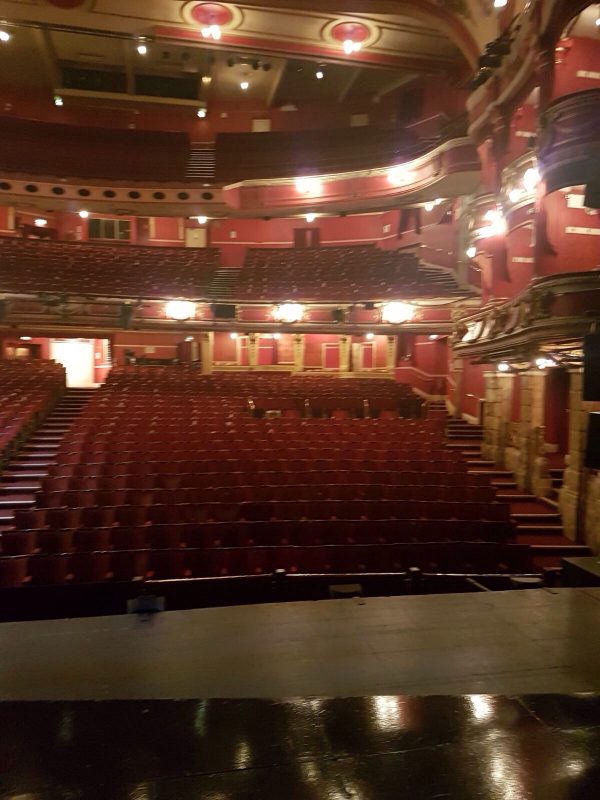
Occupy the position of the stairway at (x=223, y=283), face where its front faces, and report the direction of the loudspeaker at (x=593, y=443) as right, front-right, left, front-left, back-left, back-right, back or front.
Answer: front

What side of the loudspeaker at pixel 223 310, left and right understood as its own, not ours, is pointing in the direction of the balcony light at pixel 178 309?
right

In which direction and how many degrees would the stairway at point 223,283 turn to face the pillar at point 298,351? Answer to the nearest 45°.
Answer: approximately 90° to its left

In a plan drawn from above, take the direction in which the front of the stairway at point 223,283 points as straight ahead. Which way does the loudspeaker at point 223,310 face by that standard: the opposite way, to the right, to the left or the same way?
the same way

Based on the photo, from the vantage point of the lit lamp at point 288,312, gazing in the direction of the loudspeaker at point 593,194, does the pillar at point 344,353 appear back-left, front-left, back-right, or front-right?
back-left

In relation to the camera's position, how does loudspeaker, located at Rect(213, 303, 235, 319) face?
facing the viewer

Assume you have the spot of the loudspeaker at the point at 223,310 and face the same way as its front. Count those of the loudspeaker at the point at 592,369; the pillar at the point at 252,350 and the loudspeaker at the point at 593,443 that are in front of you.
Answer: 2

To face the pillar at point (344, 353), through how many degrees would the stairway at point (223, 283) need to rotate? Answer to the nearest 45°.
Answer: approximately 90° to its left

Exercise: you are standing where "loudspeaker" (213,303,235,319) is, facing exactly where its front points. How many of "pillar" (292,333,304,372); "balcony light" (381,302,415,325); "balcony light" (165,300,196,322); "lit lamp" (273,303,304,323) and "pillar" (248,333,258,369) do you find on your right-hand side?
1

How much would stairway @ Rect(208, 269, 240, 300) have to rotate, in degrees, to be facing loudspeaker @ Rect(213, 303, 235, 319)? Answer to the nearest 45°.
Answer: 0° — it already faces it

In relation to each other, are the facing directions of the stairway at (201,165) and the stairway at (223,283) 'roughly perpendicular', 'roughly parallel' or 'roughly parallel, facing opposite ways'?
roughly parallel
